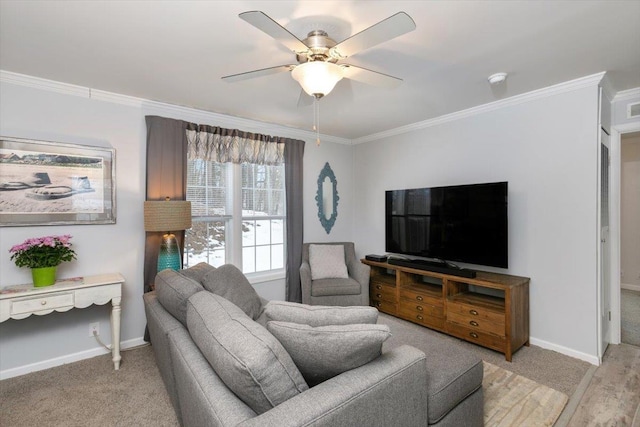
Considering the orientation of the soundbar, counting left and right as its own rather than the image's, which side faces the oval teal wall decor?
right

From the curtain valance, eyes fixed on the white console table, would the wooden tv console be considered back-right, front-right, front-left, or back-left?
back-left

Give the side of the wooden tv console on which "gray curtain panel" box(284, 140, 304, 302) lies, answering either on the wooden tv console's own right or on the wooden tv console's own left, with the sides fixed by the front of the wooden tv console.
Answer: on the wooden tv console's own right

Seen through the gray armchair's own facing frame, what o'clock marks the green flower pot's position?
The green flower pot is roughly at 2 o'clock from the gray armchair.

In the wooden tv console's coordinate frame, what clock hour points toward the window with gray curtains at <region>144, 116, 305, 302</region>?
The window with gray curtains is roughly at 1 o'clock from the wooden tv console.

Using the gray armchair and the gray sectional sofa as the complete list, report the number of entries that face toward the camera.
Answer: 1

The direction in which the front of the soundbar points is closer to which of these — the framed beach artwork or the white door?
the framed beach artwork

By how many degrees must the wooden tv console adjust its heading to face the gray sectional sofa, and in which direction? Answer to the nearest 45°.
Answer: approximately 45° to its left

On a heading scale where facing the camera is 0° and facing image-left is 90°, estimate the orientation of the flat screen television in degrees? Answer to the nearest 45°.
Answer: approximately 45°

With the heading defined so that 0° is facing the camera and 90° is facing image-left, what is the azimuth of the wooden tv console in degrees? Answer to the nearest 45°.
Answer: approximately 45°

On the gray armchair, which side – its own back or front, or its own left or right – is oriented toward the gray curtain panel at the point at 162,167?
right

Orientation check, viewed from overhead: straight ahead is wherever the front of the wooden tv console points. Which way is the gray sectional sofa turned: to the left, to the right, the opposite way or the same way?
the opposite way
